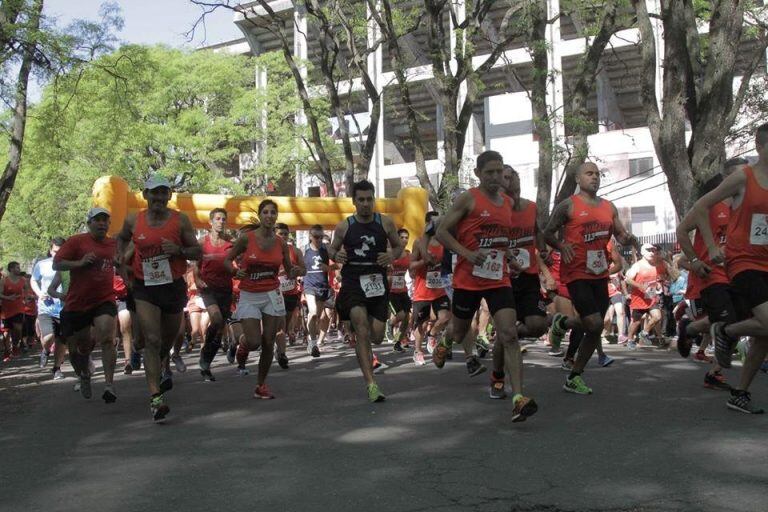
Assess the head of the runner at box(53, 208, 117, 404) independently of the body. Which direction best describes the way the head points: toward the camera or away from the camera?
toward the camera

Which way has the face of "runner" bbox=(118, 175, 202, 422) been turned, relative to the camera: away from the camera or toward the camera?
toward the camera

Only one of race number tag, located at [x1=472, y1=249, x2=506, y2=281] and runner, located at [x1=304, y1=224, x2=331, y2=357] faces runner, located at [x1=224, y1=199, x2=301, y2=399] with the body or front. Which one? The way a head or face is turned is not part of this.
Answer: runner, located at [x1=304, y1=224, x2=331, y2=357]

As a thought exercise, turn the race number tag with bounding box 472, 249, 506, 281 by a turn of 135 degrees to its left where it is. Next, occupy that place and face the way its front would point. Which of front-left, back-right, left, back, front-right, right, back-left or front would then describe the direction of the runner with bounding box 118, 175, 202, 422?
back-left

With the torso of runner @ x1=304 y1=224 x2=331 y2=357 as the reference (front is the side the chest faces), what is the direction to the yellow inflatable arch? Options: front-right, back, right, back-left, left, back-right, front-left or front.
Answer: back

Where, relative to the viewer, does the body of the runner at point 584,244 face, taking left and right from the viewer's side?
facing the viewer and to the right of the viewer

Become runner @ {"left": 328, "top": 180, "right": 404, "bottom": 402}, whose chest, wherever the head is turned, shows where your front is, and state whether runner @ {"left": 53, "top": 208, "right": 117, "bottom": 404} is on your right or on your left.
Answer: on your right

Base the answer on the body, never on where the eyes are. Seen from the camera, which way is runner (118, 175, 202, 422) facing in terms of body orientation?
toward the camera

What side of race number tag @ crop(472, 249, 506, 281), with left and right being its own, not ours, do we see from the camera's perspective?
front

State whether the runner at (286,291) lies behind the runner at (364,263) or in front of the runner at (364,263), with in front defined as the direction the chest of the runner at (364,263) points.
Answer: behind

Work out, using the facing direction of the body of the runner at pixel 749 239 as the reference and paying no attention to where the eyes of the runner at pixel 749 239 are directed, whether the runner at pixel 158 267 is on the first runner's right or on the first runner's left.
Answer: on the first runner's right

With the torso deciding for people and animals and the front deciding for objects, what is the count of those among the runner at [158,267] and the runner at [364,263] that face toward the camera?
2

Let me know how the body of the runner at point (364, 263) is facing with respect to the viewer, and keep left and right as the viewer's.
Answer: facing the viewer

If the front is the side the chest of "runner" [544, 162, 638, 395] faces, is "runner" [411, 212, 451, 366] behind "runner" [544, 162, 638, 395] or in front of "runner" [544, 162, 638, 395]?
behind

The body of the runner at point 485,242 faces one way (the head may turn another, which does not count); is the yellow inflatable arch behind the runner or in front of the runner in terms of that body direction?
behind
